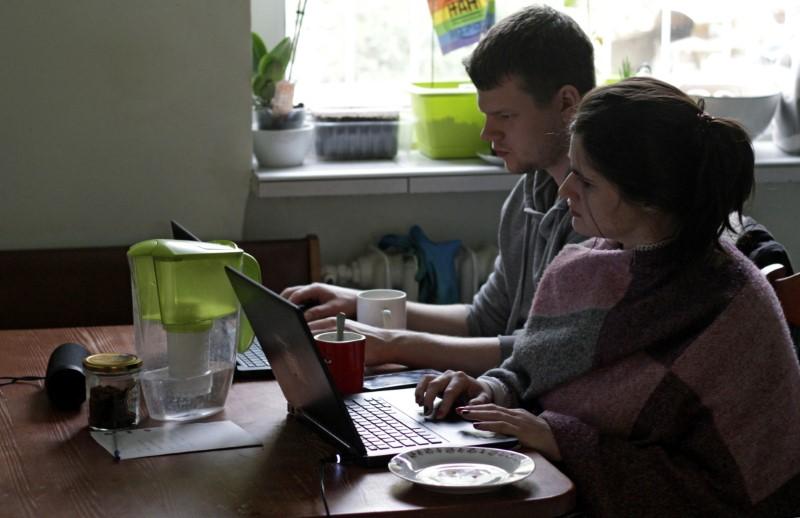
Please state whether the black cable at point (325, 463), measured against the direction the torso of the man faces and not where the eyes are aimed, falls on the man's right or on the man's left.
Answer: on the man's left

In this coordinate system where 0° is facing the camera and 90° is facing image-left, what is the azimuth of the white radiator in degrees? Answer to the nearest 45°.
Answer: approximately 0°

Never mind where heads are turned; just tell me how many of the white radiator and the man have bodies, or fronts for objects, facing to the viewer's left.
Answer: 1

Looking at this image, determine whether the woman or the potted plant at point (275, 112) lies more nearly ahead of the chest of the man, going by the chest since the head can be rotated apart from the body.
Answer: the potted plant

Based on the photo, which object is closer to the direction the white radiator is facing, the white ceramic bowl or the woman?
the woman

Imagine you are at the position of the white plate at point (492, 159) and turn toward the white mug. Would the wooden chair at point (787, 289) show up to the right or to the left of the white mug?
left

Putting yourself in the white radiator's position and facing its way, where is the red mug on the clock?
The red mug is roughly at 12 o'clock from the white radiator.

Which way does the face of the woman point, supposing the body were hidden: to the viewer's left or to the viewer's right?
to the viewer's left

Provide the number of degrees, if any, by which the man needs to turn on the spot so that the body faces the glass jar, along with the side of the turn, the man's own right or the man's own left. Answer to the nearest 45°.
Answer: approximately 45° to the man's own left

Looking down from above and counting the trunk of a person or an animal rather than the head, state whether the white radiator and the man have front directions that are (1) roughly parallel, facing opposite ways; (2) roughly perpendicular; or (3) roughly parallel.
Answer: roughly perpendicular

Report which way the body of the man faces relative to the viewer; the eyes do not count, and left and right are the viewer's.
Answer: facing to the left of the viewer
